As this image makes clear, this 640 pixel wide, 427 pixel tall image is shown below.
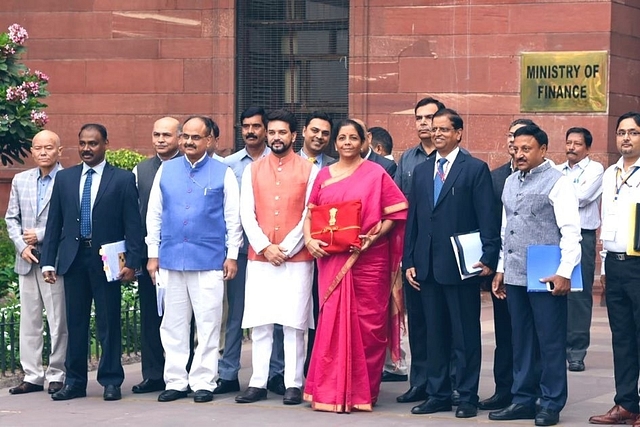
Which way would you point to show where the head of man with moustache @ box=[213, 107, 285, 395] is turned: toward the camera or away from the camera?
toward the camera

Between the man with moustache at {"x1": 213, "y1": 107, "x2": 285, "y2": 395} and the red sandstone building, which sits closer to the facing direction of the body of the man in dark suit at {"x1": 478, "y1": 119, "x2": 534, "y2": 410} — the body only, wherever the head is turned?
the man with moustache

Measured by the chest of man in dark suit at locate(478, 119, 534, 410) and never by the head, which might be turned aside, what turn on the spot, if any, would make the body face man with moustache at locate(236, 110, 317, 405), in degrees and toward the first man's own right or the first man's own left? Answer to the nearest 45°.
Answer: approximately 45° to the first man's own right

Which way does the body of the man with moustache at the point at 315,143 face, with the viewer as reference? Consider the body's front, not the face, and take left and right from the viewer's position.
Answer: facing the viewer

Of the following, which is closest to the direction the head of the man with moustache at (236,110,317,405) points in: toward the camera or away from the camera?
toward the camera

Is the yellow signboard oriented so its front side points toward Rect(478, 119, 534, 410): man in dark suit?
yes

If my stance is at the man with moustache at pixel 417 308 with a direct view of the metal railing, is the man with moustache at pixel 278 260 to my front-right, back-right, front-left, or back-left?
front-left

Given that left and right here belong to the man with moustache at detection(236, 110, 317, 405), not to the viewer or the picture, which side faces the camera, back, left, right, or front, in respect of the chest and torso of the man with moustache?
front

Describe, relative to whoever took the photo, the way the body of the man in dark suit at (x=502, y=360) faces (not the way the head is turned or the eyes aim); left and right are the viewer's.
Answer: facing the viewer and to the left of the viewer

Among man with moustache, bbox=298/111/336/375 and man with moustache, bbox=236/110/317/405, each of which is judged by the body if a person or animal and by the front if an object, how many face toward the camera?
2

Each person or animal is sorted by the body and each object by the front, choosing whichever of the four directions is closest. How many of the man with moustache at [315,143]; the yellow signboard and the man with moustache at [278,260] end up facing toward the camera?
3
